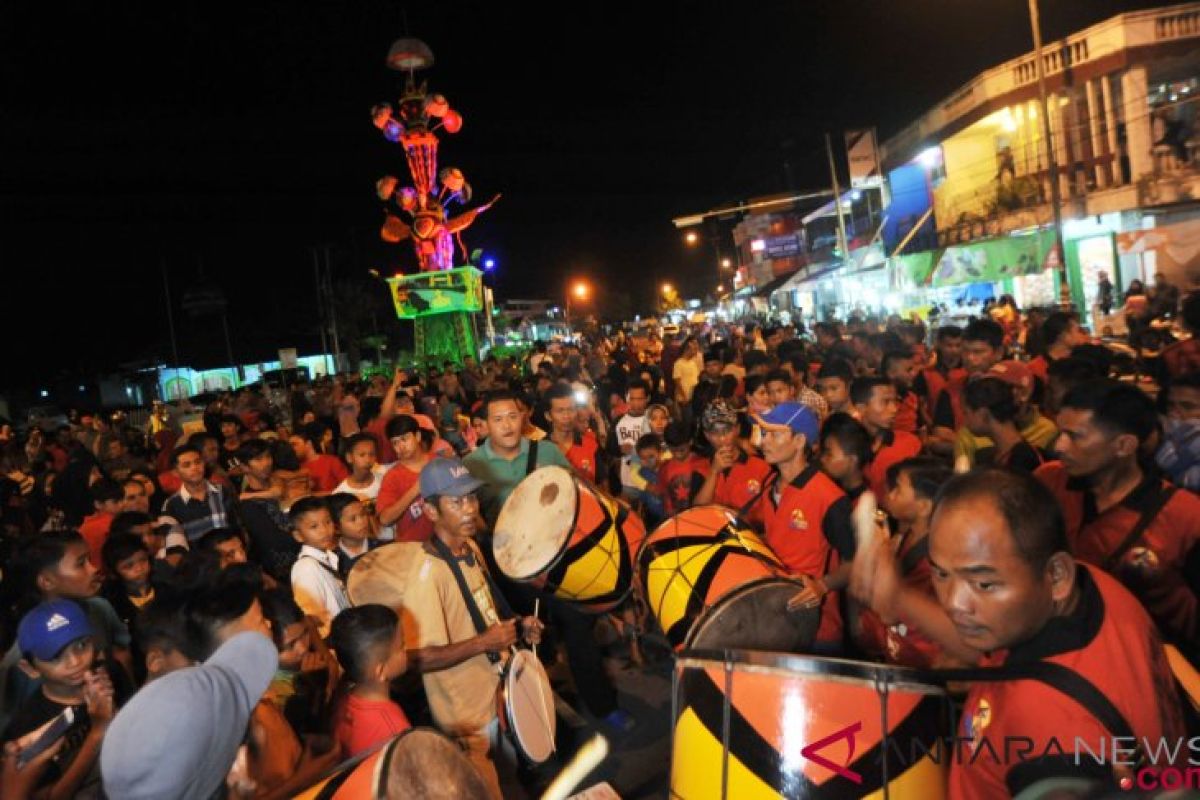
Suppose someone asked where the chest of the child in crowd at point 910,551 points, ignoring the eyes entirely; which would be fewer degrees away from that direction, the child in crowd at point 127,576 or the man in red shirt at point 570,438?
the child in crowd

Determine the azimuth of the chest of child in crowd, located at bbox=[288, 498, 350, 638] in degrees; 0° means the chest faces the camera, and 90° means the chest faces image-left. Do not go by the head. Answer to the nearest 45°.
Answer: approximately 315°

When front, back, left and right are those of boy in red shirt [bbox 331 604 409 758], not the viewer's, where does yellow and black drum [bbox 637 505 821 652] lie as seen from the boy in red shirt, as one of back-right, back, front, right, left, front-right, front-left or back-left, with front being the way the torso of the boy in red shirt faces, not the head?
front-right

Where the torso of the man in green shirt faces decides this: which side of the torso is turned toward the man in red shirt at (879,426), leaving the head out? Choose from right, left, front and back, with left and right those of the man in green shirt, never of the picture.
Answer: left

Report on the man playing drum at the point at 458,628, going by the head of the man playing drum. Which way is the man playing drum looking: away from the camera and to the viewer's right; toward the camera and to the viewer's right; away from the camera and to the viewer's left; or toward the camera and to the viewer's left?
toward the camera and to the viewer's right

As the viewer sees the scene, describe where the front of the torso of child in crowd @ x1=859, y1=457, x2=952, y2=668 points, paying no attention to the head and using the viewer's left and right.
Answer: facing to the left of the viewer

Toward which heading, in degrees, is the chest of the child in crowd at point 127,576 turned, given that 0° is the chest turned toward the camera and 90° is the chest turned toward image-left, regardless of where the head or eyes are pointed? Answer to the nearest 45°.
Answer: approximately 315°
